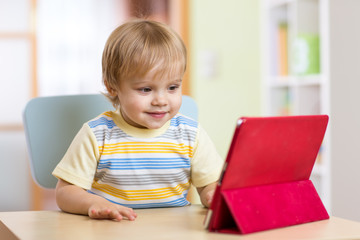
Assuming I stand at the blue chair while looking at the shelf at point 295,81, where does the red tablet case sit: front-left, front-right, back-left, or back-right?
back-right

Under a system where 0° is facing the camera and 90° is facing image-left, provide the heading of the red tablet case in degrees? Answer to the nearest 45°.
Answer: approximately 135°

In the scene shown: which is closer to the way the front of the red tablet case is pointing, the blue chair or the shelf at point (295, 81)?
the blue chair

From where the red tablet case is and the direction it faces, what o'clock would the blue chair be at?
The blue chair is roughly at 12 o'clock from the red tablet case.

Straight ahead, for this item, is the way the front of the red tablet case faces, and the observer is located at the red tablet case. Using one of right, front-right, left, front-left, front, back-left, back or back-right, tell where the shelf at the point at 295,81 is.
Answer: front-right
